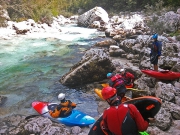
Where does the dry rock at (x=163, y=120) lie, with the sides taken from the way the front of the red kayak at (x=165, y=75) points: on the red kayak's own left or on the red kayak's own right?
on the red kayak's own left

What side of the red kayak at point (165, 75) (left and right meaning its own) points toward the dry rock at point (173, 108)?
left

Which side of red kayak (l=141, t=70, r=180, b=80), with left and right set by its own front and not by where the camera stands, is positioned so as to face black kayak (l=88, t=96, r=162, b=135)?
left

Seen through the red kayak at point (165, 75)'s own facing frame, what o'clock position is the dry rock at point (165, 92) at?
The dry rock is roughly at 9 o'clock from the red kayak.

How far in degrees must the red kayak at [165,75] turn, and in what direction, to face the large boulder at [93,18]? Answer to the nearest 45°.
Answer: approximately 45° to its right

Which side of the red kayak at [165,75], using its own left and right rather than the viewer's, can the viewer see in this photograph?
left

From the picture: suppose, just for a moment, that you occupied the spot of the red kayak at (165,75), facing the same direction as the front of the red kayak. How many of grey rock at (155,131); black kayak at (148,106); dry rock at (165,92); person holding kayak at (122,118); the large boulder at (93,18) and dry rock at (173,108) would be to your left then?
5
